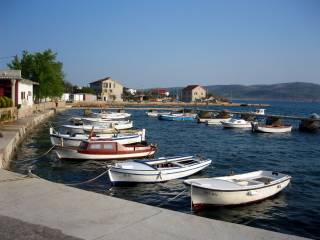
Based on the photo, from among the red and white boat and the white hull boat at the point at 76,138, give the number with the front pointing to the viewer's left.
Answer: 2

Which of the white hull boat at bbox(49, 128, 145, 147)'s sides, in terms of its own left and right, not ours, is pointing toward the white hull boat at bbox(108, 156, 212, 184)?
left

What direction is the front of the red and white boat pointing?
to the viewer's left

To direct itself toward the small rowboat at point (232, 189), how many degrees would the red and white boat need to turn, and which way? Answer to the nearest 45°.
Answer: approximately 135° to its left

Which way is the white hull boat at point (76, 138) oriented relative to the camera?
to the viewer's left
